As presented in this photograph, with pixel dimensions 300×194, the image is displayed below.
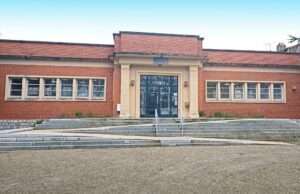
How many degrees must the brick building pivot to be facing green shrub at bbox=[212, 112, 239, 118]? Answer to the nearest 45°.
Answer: approximately 90° to its left

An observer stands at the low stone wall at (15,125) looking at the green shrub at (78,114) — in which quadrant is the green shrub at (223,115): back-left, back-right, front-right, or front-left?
front-right

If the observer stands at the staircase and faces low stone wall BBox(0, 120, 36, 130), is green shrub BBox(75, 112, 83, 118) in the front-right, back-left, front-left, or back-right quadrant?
front-right

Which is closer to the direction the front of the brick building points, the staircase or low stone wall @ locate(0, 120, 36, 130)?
the staircase

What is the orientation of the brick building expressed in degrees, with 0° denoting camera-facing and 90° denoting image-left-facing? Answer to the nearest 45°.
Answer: approximately 0°

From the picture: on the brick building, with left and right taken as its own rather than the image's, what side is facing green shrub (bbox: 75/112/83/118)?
right

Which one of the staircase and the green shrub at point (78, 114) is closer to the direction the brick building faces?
the staircase

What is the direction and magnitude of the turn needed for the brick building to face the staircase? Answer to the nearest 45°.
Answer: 0° — it already faces it
